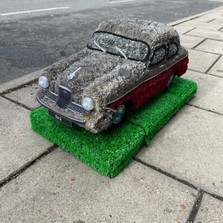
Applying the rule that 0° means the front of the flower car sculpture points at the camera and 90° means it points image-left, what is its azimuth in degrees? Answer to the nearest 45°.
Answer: approximately 45°
